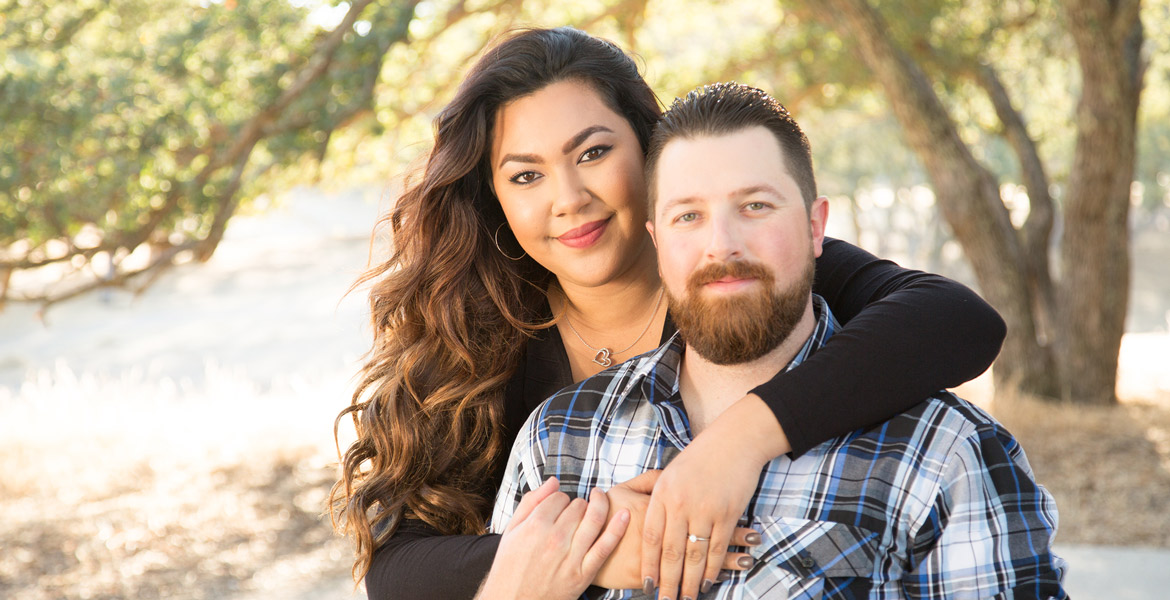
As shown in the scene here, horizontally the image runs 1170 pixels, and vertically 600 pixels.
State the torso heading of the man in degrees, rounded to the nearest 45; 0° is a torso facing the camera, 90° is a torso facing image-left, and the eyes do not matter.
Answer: approximately 45°

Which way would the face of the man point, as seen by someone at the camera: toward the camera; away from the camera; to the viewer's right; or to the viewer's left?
toward the camera

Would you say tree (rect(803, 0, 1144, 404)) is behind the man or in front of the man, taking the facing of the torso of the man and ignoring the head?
behind

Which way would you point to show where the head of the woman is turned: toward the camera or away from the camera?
toward the camera
